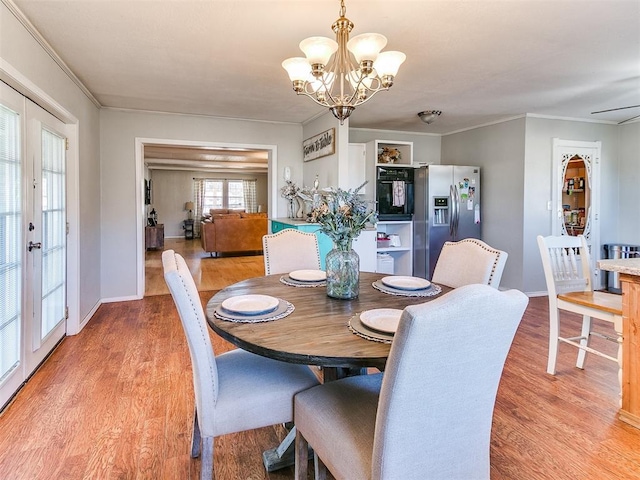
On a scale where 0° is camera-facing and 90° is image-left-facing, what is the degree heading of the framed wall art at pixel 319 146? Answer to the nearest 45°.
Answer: approximately 45°

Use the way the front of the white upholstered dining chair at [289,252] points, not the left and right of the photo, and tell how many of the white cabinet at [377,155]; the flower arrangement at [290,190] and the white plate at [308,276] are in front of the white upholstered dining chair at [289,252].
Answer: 1

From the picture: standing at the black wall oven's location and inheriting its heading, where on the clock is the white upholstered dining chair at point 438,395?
The white upholstered dining chair is roughly at 12 o'clock from the black wall oven.

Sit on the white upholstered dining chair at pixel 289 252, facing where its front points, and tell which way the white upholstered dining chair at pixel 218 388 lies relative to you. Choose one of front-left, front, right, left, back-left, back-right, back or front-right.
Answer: front

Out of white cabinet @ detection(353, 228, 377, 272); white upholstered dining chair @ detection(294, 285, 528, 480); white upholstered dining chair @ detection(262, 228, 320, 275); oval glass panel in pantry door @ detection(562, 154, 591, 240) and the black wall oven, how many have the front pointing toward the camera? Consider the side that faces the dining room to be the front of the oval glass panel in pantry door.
4

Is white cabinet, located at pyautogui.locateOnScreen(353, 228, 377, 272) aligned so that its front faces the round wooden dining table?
yes

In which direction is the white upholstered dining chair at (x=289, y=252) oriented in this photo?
toward the camera

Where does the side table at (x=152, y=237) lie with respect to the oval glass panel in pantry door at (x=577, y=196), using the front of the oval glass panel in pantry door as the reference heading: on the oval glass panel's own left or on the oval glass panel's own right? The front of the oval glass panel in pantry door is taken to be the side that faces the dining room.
on the oval glass panel's own right

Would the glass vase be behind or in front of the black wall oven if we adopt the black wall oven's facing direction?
in front

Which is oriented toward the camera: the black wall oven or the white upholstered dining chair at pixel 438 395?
the black wall oven

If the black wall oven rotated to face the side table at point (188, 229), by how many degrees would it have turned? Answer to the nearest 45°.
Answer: approximately 135° to its right

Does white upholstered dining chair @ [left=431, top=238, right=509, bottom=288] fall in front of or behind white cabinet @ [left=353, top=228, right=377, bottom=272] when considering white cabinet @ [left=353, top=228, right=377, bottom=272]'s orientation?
in front

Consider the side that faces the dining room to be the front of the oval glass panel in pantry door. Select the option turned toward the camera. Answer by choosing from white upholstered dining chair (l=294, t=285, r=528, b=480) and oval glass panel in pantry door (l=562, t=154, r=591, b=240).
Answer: the oval glass panel in pantry door

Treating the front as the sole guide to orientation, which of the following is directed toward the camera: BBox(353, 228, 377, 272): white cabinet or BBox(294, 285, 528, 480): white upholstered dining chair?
the white cabinet

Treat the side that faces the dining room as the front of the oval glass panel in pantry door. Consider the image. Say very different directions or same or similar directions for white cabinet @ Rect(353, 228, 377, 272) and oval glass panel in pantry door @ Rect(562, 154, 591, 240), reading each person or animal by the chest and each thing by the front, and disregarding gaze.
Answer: same or similar directions

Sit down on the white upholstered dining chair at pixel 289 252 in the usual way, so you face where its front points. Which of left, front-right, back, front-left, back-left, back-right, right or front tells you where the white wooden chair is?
left

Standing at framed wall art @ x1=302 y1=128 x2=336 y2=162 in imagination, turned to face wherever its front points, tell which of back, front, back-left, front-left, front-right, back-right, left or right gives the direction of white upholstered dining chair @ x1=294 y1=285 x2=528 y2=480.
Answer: front-left

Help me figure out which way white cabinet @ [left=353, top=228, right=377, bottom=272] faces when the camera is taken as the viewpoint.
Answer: facing the viewer

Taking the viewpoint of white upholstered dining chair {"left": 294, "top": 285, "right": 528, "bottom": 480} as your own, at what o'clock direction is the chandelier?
The chandelier is roughly at 1 o'clock from the white upholstered dining chair.
